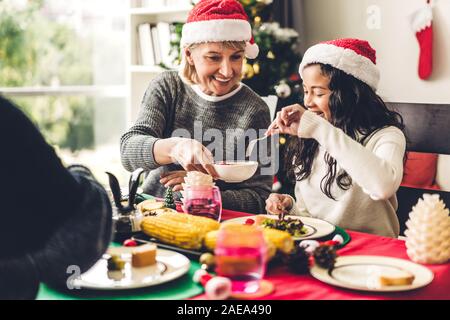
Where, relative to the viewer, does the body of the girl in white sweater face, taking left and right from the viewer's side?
facing the viewer and to the left of the viewer

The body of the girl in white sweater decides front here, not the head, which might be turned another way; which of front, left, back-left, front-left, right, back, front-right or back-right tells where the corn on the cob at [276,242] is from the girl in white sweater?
front-left

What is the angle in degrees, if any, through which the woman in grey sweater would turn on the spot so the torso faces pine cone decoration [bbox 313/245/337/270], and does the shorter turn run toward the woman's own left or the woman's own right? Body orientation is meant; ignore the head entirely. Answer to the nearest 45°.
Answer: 0° — they already face it

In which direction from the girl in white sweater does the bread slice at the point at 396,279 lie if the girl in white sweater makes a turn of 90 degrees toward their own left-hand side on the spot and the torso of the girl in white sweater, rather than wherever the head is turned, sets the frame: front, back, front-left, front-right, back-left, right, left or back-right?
front-right

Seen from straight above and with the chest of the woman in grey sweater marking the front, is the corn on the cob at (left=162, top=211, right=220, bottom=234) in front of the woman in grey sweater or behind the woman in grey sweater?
in front

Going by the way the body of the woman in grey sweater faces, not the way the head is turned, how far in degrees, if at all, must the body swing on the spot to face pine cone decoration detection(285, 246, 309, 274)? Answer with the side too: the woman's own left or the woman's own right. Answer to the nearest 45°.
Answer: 0° — they already face it

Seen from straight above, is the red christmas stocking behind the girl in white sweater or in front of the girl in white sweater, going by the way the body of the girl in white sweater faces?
behind

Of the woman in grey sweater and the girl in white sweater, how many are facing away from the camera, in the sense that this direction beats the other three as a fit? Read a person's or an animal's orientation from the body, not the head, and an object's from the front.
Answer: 0

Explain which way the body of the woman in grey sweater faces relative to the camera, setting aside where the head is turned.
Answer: toward the camera

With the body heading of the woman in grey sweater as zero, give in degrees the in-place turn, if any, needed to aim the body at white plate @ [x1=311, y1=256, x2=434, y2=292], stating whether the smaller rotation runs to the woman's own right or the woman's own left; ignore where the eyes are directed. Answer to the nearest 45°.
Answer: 0° — they already face it

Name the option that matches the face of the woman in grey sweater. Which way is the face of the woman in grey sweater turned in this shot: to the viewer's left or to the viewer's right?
to the viewer's right
